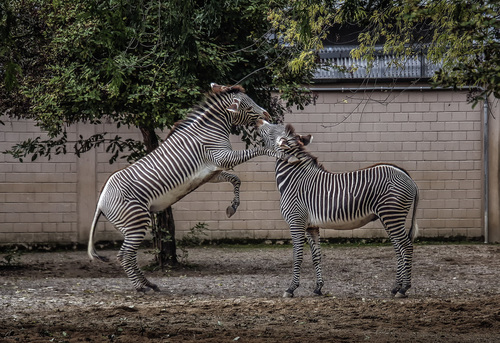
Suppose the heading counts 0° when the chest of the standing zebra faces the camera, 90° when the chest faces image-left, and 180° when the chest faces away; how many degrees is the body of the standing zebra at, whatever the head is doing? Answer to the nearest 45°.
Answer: approximately 90°
